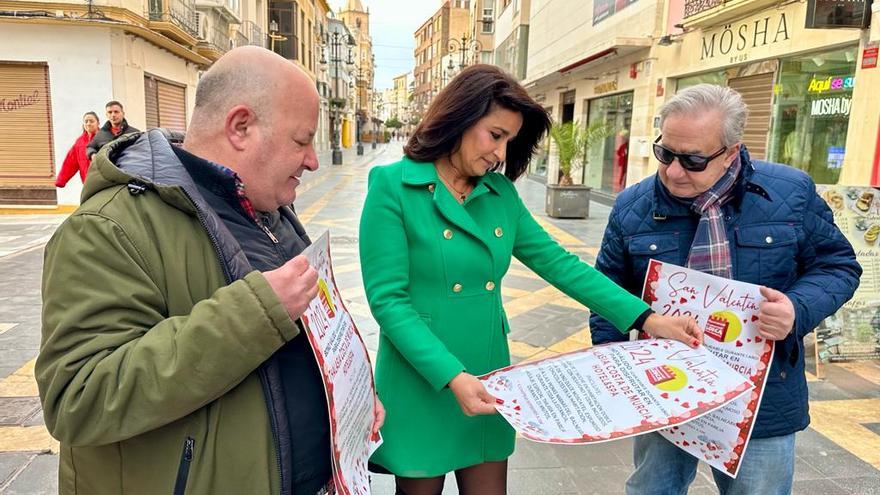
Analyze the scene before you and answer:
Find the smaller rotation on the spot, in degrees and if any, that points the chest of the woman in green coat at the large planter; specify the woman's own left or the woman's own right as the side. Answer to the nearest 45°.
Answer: approximately 135° to the woman's own left

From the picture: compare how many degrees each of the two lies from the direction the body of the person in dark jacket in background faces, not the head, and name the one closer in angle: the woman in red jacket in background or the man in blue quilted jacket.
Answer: the man in blue quilted jacket

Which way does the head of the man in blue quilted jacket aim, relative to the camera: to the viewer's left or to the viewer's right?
to the viewer's left

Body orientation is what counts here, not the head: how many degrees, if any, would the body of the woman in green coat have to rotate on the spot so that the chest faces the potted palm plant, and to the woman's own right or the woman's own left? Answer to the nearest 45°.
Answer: approximately 135° to the woman's own left

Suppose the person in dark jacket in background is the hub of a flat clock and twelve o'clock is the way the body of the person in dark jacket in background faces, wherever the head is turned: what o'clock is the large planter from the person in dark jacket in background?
The large planter is roughly at 9 o'clock from the person in dark jacket in background.

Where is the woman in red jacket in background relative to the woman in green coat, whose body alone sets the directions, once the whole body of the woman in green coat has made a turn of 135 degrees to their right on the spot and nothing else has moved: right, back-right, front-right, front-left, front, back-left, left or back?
front-right

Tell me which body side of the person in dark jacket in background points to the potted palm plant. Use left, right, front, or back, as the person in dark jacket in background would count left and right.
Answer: left

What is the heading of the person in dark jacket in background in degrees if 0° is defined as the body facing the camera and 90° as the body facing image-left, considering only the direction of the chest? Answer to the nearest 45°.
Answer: approximately 0°

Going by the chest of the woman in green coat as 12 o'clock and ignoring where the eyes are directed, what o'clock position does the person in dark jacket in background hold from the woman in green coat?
The person in dark jacket in background is roughly at 6 o'clock from the woman in green coat.
